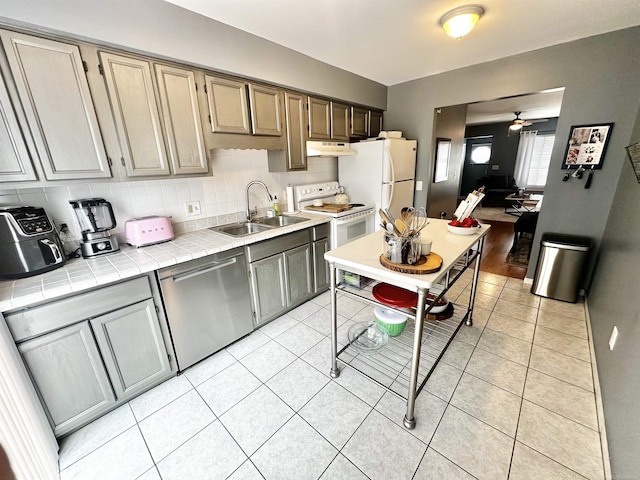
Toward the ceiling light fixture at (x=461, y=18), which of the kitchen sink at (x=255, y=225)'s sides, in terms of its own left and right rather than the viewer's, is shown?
front

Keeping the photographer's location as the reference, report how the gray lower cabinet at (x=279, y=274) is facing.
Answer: facing the viewer and to the right of the viewer

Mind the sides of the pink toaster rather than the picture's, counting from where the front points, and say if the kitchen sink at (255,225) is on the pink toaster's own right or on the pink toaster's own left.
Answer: on the pink toaster's own left

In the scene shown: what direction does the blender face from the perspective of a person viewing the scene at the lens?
facing the viewer

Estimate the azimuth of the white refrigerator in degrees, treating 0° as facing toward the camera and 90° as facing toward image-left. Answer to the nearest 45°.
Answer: approximately 315°

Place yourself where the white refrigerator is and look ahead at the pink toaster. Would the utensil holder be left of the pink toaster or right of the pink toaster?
left

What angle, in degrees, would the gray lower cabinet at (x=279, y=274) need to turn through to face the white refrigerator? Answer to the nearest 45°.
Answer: approximately 90° to its left

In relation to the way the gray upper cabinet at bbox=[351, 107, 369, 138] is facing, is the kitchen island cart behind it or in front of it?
in front

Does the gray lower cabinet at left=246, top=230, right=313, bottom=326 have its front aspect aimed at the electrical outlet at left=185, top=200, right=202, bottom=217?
no

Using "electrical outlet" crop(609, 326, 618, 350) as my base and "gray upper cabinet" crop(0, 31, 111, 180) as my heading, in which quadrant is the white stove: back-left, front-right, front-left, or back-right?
front-right

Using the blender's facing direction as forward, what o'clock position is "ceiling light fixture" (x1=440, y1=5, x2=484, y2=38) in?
The ceiling light fixture is roughly at 10 o'clock from the blender.

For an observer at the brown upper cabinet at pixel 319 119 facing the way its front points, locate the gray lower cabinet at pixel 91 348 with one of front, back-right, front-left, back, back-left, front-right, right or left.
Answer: right

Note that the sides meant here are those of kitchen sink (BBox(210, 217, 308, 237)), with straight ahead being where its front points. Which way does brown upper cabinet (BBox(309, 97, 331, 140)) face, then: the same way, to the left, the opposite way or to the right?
the same way

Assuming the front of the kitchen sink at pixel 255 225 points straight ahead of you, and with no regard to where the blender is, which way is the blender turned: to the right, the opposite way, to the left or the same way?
the same way

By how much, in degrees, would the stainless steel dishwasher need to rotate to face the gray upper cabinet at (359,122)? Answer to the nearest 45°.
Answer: approximately 90° to its left

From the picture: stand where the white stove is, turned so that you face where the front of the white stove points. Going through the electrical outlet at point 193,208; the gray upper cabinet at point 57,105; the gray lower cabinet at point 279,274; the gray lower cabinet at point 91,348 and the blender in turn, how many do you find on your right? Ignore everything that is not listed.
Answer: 5

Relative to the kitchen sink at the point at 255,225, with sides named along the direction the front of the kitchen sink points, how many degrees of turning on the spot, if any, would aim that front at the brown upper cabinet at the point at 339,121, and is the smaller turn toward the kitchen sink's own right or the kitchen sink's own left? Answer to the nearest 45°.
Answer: approximately 90° to the kitchen sink's own left
